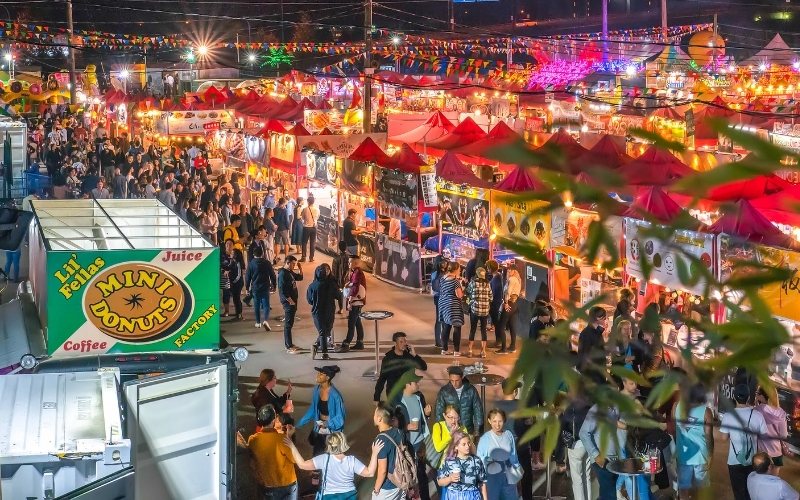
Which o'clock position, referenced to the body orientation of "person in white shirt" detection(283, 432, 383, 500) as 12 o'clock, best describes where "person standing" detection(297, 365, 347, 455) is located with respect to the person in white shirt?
The person standing is roughly at 12 o'clock from the person in white shirt.

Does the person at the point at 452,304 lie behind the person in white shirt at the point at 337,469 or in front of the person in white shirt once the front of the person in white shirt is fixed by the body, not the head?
in front

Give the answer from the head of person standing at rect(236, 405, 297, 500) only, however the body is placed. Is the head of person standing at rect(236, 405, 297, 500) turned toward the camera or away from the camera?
away from the camera

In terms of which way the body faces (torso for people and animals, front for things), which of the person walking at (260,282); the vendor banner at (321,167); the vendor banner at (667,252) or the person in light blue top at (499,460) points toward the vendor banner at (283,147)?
the person walking at (260,282)

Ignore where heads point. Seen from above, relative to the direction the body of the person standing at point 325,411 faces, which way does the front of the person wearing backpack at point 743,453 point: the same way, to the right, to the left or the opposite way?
the opposite way

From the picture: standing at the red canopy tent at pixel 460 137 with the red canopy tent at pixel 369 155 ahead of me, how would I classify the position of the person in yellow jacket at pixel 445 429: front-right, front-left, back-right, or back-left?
front-left

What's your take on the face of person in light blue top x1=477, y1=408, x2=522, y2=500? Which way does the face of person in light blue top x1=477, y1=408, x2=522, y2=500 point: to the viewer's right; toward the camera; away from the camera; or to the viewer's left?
toward the camera

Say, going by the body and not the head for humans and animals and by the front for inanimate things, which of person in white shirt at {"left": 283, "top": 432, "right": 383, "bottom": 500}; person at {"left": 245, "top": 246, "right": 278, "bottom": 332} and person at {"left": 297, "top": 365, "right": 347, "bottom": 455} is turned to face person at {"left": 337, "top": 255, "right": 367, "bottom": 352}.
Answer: the person in white shirt

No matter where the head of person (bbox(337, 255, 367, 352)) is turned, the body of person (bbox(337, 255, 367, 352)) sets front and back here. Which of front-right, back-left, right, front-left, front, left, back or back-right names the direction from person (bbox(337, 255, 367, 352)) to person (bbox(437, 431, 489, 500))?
left

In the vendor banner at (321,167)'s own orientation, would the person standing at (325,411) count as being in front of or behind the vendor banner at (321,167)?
in front

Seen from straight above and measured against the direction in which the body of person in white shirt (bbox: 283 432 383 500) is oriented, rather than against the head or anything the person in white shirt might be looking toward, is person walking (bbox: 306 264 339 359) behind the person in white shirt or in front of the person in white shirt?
in front

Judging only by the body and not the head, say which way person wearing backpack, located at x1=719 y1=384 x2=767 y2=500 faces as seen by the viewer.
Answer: away from the camera
